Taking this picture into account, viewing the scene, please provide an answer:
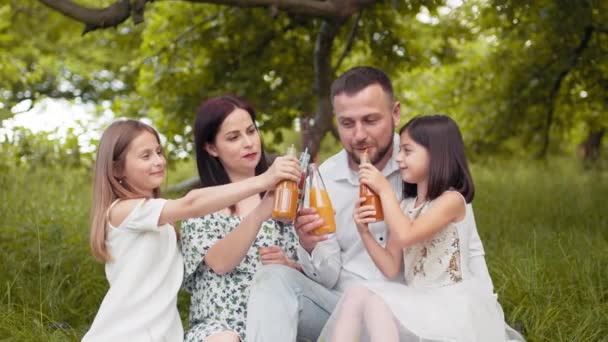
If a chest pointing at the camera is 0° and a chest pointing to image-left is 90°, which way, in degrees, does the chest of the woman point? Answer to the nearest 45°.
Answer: approximately 315°

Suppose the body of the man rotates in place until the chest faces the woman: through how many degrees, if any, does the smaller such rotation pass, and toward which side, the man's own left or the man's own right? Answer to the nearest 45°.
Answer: approximately 45° to the man's own right

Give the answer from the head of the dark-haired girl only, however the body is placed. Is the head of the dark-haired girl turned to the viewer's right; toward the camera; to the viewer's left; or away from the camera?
to the viewer's left

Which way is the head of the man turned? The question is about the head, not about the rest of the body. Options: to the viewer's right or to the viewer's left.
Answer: to the viewer's left

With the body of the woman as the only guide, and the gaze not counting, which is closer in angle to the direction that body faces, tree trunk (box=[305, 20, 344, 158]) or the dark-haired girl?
the dark-haired girl

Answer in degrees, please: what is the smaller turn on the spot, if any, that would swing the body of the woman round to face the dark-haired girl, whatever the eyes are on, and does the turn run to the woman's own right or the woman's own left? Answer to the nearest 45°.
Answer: approximately 45° to the woman's own left

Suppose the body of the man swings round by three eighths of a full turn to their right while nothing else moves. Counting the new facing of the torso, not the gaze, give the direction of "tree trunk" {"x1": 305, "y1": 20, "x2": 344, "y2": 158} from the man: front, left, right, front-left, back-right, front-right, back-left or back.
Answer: front

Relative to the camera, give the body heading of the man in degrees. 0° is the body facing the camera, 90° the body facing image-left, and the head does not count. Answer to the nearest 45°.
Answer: approximately 45°
